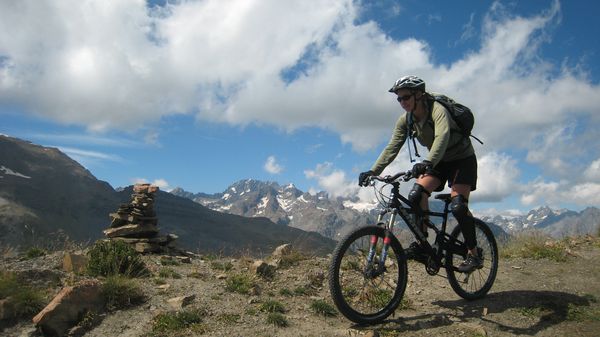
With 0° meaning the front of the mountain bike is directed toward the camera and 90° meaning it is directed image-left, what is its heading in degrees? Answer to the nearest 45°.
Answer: approximately 45°

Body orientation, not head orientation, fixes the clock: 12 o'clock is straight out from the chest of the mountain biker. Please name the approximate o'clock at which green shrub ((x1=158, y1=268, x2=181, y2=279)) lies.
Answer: The green shrub is roughly at 2 o'clock from the mountain biker.

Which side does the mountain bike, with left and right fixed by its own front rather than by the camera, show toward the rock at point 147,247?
right

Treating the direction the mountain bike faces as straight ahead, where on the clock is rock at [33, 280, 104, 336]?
The rock is roughly at 1 o'clock from the mountain bike.

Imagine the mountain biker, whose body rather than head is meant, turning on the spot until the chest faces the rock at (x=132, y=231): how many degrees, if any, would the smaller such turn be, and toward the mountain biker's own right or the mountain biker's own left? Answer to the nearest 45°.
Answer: approximately 90° to the mountain biker's own right

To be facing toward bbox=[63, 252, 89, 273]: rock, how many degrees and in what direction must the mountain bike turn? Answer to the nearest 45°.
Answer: approximately 45° to its right

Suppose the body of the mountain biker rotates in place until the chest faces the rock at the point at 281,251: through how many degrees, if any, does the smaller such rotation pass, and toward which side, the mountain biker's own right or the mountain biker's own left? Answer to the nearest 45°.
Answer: approximately 90° to the mountain biker's own right

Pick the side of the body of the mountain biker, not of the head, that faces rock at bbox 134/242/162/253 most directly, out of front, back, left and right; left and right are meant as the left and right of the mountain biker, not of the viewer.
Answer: right

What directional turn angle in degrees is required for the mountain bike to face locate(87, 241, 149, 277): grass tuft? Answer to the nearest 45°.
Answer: approximately 45° to its right

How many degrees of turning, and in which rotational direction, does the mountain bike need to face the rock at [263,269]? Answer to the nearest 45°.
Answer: approximately 90° to its right

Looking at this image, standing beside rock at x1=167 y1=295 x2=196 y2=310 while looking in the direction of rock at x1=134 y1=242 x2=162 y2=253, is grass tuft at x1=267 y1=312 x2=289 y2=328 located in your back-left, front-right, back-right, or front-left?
back-right
